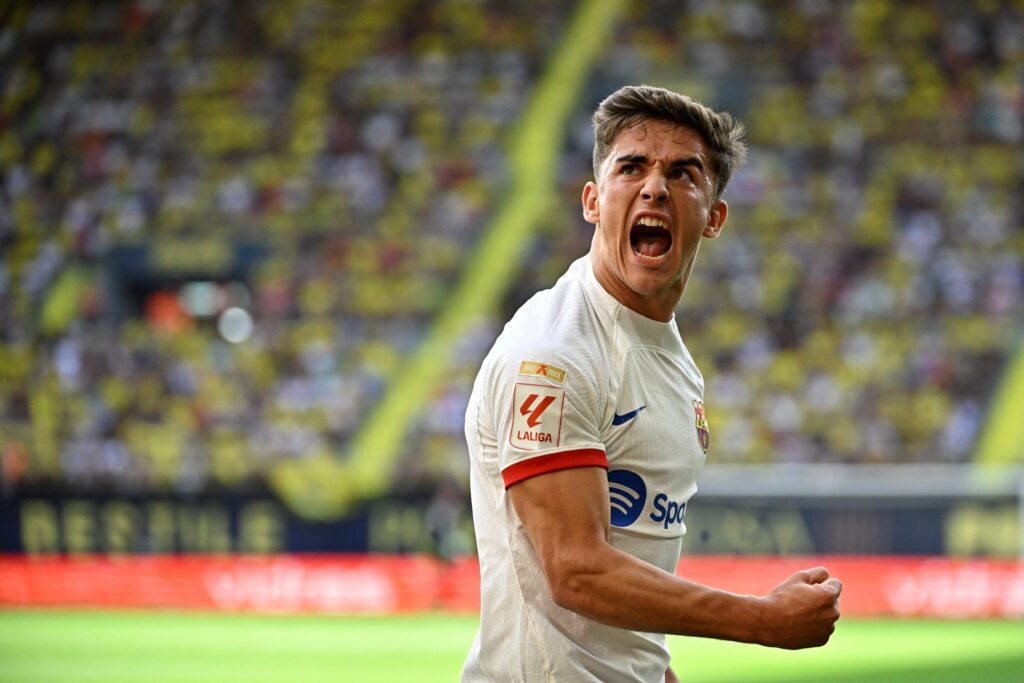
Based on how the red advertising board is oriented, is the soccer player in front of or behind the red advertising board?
in front

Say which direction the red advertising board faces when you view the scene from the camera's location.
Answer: facing the viewer

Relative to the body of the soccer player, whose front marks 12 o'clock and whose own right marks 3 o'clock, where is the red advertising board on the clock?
The red advertising board is roughly at 7 o'clock from the soccer player.

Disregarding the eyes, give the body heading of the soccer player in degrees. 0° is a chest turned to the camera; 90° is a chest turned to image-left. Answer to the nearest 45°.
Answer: approximately 315°

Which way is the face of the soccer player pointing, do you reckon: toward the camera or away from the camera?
toward the camera
